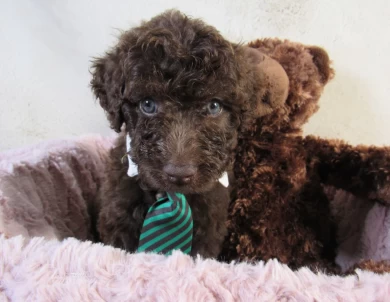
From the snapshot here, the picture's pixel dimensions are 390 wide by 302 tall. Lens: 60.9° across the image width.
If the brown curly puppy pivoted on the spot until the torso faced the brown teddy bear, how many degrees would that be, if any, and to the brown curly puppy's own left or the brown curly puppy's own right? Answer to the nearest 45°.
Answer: approximately 135° to the brown curly puppy's own left

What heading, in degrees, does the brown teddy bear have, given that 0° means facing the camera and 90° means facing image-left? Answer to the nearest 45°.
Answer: approximately 45°

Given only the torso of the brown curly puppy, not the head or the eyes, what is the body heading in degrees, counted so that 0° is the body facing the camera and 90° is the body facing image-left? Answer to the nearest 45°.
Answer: approximately 0°

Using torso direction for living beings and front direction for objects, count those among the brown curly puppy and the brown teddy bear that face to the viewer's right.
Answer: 0

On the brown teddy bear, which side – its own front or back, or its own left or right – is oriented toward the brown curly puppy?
front
